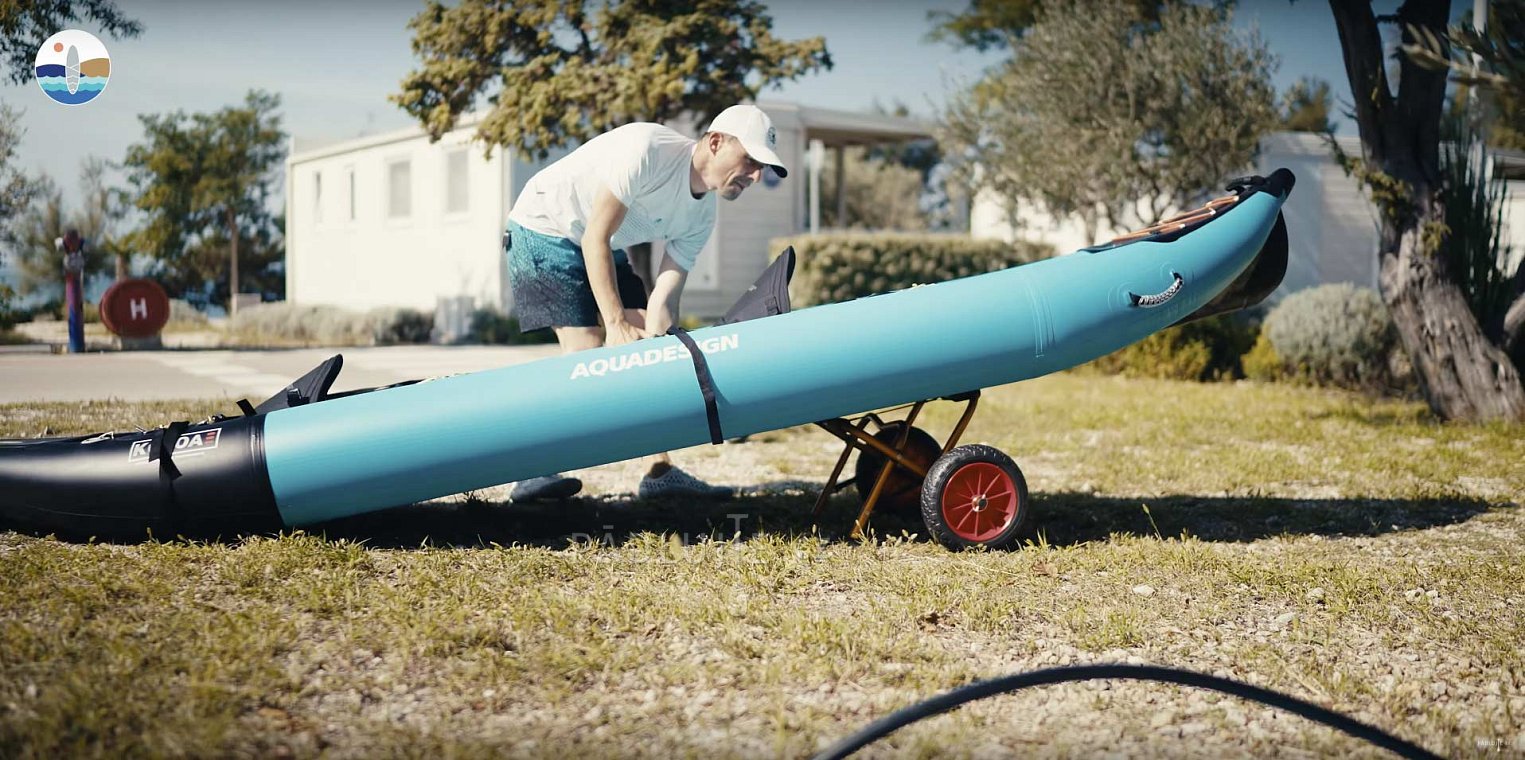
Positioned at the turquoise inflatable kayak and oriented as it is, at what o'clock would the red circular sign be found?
The red circular sign is roughly at 8 o'clock from the turquoise inflatable kayak.

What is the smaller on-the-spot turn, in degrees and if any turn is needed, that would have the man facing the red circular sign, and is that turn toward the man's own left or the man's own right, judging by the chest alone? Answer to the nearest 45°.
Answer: approximately 180°

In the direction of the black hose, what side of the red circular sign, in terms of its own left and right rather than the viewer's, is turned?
front

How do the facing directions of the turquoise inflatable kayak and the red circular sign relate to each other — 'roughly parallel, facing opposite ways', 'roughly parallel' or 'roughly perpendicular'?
roughly perpendicular

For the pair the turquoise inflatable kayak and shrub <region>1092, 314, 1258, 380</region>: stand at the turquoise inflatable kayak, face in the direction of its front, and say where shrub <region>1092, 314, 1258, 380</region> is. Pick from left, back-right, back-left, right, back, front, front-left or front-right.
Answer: front-left

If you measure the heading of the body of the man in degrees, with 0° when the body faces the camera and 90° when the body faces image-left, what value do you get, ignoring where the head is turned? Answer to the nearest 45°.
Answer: approximately 315°

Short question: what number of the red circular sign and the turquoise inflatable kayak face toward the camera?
1

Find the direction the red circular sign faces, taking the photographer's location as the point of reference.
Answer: facing the viewer

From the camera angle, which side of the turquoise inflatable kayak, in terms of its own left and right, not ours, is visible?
right

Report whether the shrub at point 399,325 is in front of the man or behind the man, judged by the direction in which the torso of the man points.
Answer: behind

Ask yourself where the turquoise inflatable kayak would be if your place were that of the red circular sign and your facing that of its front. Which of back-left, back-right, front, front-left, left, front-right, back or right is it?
front

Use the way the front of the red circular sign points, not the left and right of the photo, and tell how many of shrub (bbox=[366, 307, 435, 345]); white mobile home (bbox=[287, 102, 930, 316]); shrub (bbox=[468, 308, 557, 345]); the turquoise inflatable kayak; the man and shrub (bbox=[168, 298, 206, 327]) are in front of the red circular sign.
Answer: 2
